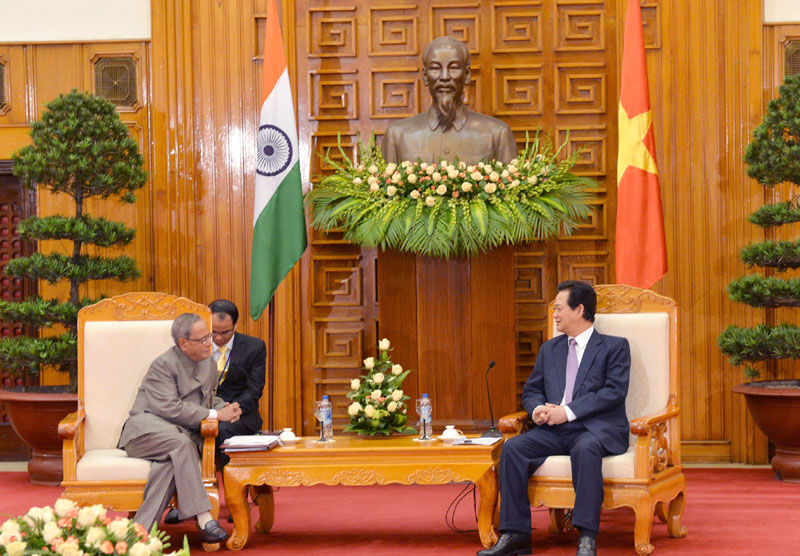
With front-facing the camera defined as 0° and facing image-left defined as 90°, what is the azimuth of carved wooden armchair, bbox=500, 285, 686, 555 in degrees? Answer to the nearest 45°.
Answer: approximately 45°

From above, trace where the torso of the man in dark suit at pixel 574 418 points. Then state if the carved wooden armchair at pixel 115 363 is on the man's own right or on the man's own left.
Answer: on the man's own right

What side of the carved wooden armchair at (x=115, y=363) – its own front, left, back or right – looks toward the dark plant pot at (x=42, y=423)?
back

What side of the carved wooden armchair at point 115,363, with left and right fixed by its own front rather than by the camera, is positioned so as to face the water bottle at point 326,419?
left

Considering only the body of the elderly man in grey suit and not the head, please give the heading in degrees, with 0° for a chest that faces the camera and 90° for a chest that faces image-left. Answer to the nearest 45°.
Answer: approximately 315°

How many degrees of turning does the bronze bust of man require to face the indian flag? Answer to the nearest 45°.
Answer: approximately 90° to its right

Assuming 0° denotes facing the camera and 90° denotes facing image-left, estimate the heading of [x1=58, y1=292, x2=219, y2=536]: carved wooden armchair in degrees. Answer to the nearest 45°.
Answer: approximately 0°

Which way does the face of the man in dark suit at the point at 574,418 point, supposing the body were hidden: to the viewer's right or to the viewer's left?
to the viewer's left

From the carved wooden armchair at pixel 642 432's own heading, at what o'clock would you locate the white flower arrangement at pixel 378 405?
The white flower arrangement is roughly at 1 o'clock from the carved wooden armchair.

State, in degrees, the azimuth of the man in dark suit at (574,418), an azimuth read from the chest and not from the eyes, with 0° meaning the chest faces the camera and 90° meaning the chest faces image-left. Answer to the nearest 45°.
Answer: approximately 45°

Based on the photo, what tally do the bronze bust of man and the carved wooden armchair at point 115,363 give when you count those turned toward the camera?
2

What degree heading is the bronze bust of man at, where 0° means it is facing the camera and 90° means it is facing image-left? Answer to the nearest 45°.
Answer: approximately 0°

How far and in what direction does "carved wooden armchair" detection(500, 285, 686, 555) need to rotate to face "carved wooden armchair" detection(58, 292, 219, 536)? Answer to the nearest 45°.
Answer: approximately 45° to its right
